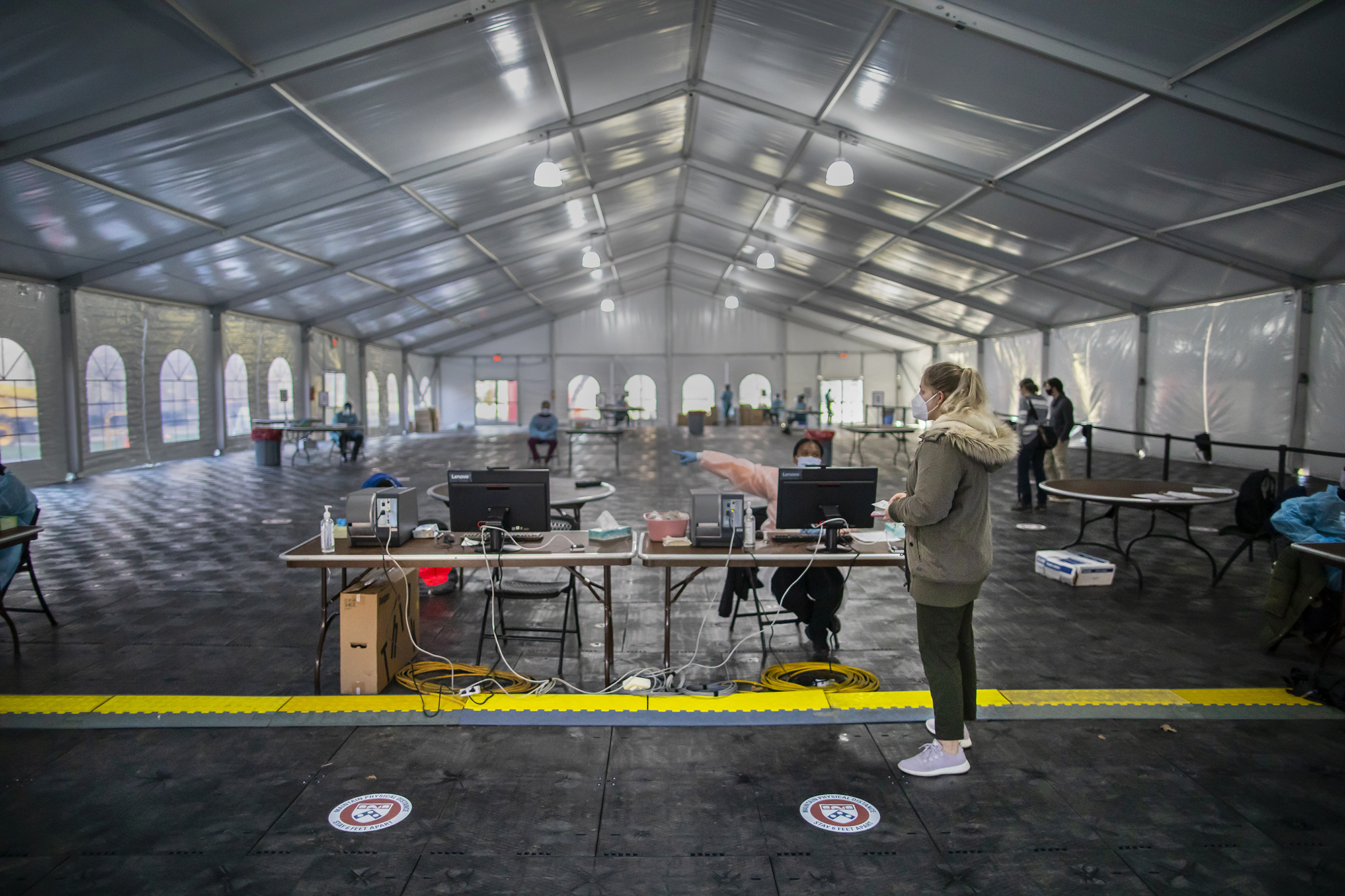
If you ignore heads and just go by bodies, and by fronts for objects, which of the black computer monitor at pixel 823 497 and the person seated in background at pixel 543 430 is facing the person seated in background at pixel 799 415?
the black computer monitor

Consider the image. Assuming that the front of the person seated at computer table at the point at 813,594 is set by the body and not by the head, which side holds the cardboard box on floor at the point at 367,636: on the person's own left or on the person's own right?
on the person's own right

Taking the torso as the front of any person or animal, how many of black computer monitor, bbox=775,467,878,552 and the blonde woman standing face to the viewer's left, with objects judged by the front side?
1

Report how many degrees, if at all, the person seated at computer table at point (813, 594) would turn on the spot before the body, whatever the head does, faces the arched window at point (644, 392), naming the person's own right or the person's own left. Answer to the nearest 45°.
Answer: approximately 180°

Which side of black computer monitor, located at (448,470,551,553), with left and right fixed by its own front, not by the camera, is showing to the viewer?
back

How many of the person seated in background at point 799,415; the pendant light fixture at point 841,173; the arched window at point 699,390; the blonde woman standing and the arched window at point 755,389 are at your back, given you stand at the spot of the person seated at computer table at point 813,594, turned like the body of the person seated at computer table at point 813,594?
4

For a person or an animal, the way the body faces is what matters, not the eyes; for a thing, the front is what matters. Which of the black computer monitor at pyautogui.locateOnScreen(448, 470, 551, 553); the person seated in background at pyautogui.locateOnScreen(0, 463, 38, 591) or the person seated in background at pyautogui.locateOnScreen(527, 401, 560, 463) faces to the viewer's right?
the person seated in background at pyautogui.locateOnScreen(0, 463, 38, 591)

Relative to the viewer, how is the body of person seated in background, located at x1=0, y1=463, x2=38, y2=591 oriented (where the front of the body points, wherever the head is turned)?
to the viewer's right

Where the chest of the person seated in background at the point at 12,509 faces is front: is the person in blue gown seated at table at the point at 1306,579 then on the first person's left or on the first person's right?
on the first person's left

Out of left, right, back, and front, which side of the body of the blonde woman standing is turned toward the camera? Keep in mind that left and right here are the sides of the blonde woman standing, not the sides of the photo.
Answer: left

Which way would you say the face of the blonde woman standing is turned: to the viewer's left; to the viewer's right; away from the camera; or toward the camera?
to the viewer's left

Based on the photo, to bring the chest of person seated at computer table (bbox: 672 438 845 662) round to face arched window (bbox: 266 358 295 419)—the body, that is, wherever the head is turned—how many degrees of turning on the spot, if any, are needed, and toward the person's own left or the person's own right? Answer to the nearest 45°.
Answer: approximately 135° to the person's own right

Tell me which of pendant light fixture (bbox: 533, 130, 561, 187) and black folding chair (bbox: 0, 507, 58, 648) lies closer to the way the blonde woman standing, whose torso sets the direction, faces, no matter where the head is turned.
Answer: the black folding chair
